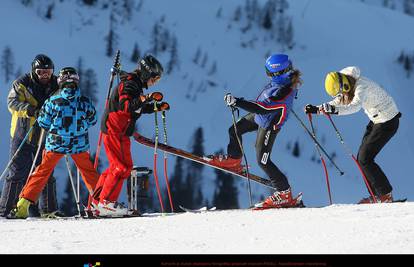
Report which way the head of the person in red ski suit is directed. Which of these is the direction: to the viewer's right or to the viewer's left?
to the viewer's right

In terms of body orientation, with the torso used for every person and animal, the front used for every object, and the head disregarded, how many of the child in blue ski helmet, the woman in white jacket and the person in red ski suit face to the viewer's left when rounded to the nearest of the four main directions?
2

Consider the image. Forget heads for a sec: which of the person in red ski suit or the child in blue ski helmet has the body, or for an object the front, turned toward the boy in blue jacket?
the child in blue ski helmet

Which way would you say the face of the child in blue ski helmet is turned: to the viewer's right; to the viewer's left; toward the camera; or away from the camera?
to the viewer's left

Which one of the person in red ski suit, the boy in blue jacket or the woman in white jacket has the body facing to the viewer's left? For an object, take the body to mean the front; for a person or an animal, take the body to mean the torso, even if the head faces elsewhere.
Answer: the woman in white jacket

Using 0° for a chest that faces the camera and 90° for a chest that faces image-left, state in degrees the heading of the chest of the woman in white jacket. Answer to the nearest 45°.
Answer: approximately 90°

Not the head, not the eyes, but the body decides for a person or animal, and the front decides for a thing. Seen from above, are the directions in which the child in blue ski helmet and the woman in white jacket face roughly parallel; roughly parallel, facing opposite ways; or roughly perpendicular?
roughly parallel

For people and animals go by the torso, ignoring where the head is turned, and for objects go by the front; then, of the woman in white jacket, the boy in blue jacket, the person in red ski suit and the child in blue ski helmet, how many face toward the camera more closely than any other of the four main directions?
1

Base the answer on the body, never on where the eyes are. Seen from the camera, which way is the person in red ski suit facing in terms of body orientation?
to the viewer's right

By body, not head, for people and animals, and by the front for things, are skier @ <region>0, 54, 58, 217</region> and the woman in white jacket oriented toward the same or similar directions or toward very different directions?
very different directions

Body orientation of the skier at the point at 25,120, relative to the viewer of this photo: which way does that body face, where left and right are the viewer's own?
facing the viewer and to the right of the viewer

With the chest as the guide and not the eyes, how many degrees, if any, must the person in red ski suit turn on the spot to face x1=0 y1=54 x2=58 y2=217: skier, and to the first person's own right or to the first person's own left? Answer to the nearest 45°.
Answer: approximately 135° to the first person's own left

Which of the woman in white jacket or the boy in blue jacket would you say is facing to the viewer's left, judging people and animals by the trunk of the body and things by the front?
the woman in white jacket

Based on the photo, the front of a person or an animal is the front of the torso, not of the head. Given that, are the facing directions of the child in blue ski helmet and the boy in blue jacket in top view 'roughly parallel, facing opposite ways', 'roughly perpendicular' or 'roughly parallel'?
roughly perpendicular

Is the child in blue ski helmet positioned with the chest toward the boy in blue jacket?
yes

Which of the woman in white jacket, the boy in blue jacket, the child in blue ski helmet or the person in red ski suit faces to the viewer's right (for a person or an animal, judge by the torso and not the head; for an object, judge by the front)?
the person in red ski suit
